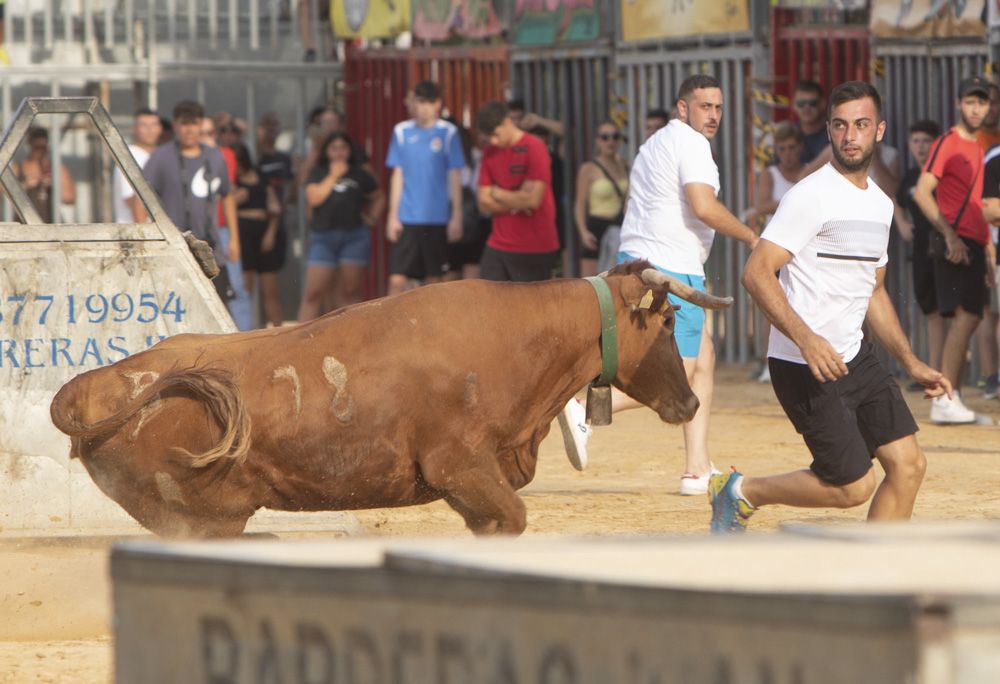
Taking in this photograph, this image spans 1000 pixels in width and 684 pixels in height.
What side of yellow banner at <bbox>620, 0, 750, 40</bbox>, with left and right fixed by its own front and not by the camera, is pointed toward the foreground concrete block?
front

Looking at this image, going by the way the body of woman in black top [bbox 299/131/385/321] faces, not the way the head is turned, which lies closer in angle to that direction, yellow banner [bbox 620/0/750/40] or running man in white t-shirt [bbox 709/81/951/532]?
the running man in white t-shirt

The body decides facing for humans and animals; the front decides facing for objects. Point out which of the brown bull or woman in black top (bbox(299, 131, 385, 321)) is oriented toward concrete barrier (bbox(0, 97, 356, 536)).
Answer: the woman in black top

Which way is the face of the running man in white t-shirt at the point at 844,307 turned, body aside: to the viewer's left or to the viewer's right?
to the viewer's left

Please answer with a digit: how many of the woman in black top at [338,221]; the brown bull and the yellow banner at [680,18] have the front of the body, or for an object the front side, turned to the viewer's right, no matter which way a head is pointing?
1

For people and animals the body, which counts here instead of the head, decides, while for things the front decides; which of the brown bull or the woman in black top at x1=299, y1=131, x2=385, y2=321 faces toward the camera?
the woman in black top

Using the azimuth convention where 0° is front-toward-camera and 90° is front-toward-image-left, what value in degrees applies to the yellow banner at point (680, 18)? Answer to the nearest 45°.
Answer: approximately 0°

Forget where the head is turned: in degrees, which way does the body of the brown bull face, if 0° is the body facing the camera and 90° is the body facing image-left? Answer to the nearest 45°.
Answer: approximately 270°

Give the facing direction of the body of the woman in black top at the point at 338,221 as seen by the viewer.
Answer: toward the camera

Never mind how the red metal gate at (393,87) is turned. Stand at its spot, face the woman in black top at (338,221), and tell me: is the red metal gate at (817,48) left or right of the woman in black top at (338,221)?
left

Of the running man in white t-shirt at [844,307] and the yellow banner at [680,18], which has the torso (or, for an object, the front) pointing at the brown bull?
the yellow banner

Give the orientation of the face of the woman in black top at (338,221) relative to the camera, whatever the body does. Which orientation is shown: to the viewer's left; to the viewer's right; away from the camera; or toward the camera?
toward the camera
